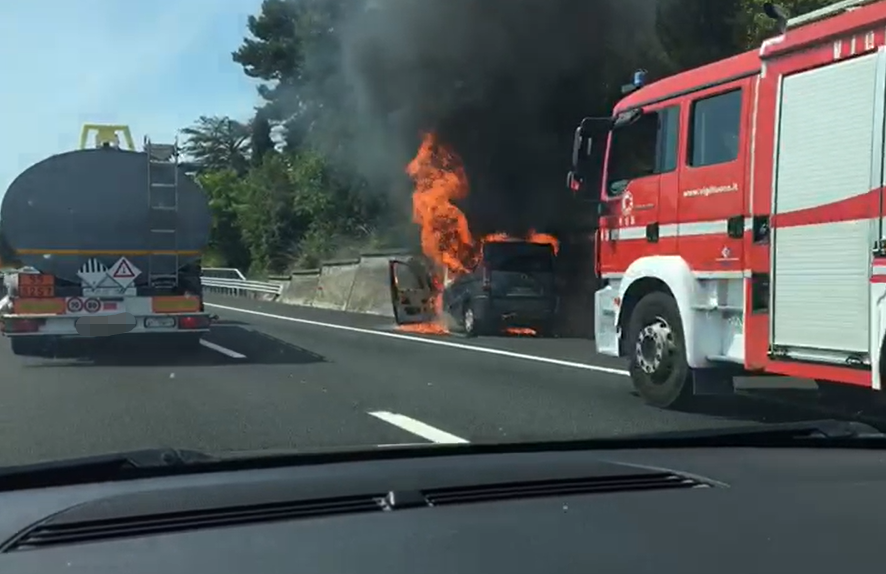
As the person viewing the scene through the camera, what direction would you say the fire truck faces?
facing away from the viewer and to the left of the viewer

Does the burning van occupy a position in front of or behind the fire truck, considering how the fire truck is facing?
in front

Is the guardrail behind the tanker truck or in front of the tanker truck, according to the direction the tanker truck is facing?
in front

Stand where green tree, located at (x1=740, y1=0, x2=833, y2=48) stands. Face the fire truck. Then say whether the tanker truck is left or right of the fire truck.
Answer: right

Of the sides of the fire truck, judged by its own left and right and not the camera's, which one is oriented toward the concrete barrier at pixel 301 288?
front

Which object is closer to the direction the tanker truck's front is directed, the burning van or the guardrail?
the guardrail

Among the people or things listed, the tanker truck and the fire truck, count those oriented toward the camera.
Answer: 0

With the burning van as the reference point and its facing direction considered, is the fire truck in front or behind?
behind

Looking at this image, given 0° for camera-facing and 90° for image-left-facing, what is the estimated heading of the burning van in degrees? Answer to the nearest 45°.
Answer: approximately 135°

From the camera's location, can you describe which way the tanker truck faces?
facing away from the viewer
